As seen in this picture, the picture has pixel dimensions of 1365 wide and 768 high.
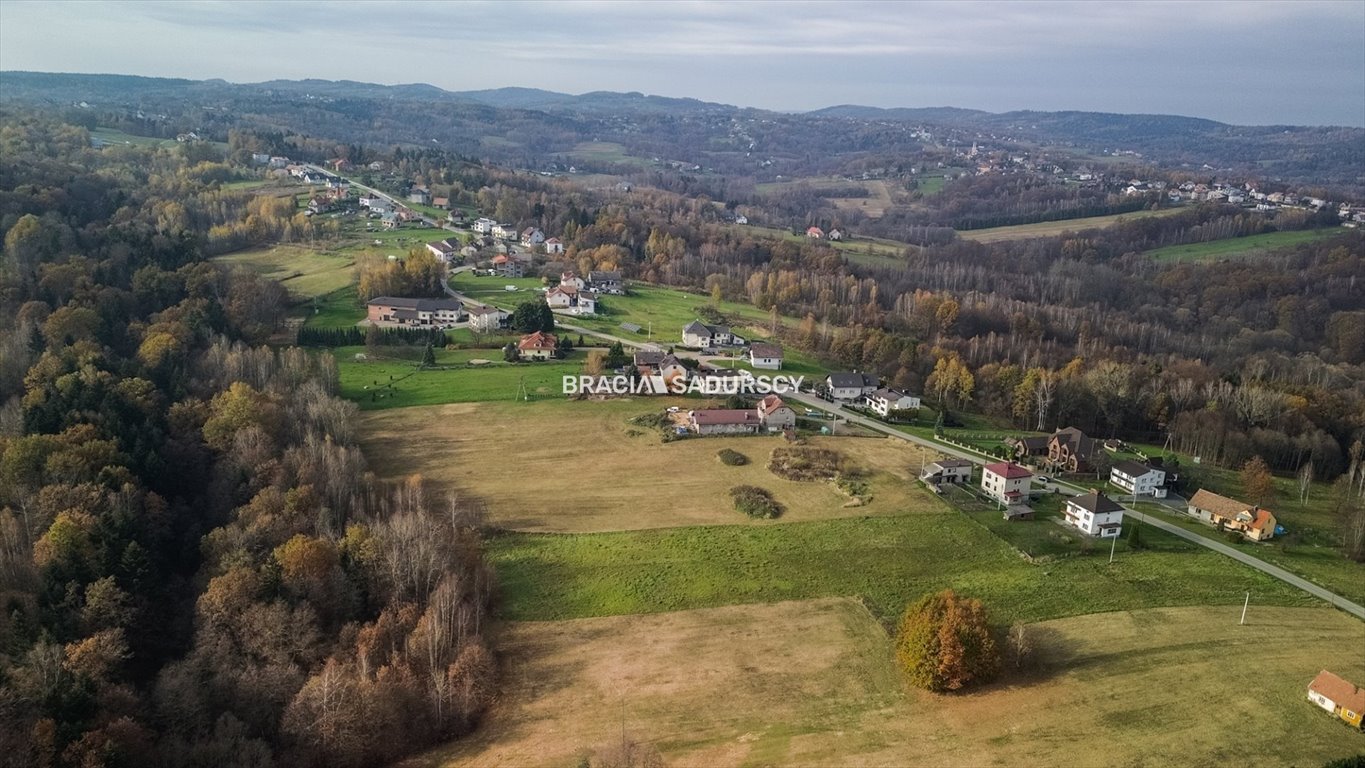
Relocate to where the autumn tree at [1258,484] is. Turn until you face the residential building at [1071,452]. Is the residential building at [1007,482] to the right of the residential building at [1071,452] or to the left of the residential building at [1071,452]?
left

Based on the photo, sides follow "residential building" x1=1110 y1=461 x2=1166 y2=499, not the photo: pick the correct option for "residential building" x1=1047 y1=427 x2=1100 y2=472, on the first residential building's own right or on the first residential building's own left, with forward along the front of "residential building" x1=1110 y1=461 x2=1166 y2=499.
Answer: on the first residential building's own right

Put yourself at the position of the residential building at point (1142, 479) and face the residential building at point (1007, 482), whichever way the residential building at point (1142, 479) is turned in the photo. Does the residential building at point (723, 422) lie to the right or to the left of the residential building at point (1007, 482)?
right

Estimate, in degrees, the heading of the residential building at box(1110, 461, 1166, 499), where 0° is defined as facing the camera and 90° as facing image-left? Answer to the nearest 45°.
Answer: approximately 45°

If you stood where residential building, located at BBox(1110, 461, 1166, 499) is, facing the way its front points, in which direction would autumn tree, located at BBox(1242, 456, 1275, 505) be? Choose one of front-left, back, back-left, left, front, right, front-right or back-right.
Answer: back-left

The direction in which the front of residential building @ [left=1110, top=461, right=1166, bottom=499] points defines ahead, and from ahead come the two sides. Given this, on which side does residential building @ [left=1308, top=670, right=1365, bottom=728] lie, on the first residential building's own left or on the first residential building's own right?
on the first residential building's own left
